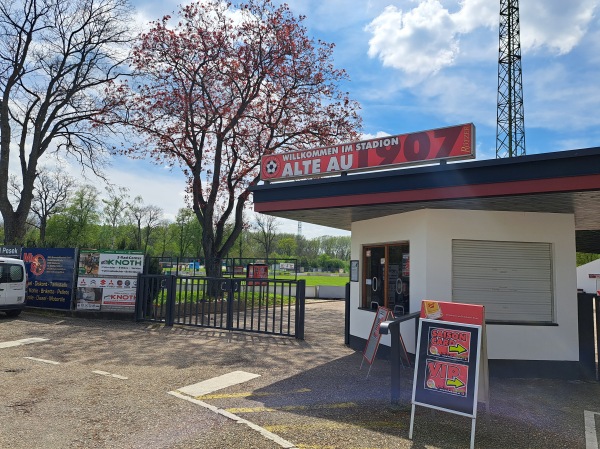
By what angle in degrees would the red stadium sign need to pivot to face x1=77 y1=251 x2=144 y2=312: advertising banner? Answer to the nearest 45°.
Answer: approximately 90° to its right

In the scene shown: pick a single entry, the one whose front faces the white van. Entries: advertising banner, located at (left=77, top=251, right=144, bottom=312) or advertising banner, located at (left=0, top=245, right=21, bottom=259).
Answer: advertising banner, located at (left=0, top=245, right=21, bottom=259)

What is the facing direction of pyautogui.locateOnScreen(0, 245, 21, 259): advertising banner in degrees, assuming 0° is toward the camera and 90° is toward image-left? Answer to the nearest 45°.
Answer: approximately 0°

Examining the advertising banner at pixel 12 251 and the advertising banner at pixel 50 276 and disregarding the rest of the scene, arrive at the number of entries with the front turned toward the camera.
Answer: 2

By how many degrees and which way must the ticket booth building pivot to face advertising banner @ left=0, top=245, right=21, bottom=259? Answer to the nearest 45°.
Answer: approximately 45° to its right

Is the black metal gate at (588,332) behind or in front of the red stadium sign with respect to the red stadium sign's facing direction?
behind

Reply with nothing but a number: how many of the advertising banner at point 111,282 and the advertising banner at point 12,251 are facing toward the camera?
2

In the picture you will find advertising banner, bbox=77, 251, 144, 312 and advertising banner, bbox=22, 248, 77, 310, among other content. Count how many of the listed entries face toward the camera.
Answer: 2
